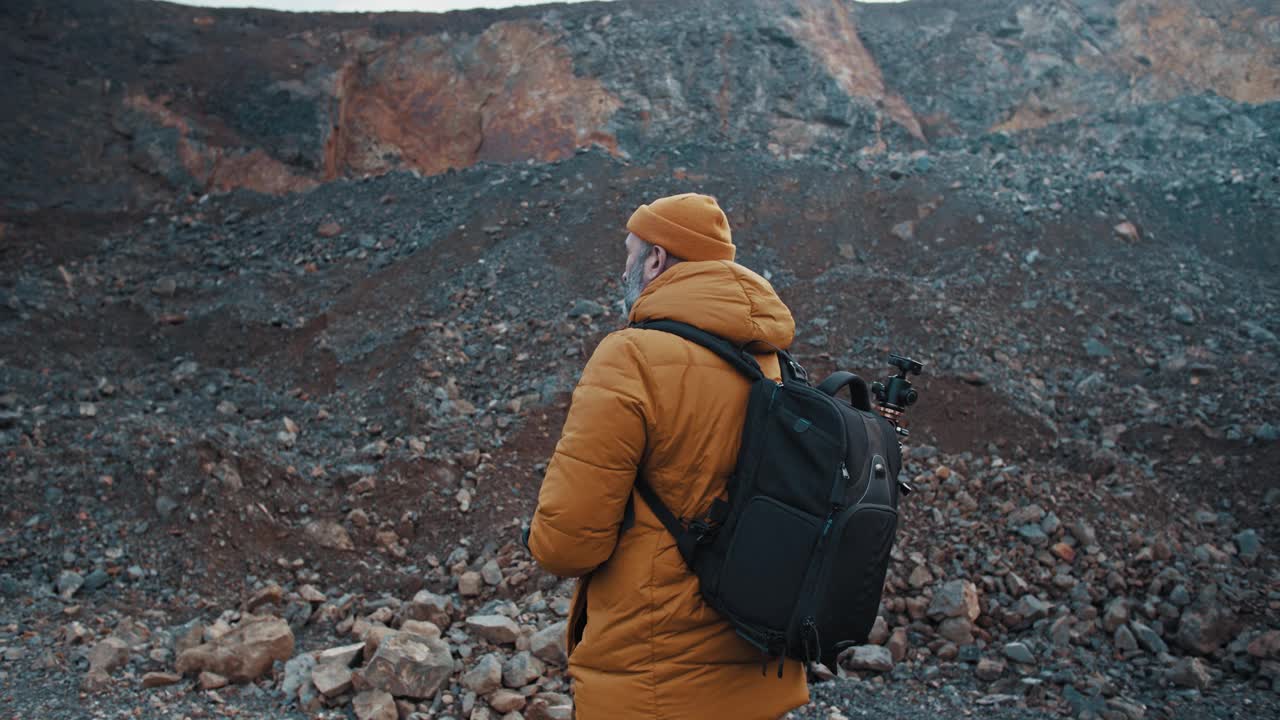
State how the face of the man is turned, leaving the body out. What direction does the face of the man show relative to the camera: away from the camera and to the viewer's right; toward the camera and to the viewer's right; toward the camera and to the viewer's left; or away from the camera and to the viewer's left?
away from the camera and to the viewer's left

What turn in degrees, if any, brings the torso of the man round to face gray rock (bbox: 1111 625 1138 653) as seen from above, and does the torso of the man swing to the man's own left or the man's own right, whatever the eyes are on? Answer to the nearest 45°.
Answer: approximately 90° to the man's own right

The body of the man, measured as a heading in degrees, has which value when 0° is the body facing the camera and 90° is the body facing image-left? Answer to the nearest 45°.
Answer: approximately 135°

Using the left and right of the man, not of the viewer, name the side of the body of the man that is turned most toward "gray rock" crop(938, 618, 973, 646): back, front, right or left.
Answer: right

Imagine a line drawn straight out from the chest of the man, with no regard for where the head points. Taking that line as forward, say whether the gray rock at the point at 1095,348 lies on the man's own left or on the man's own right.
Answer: on the man's own right
